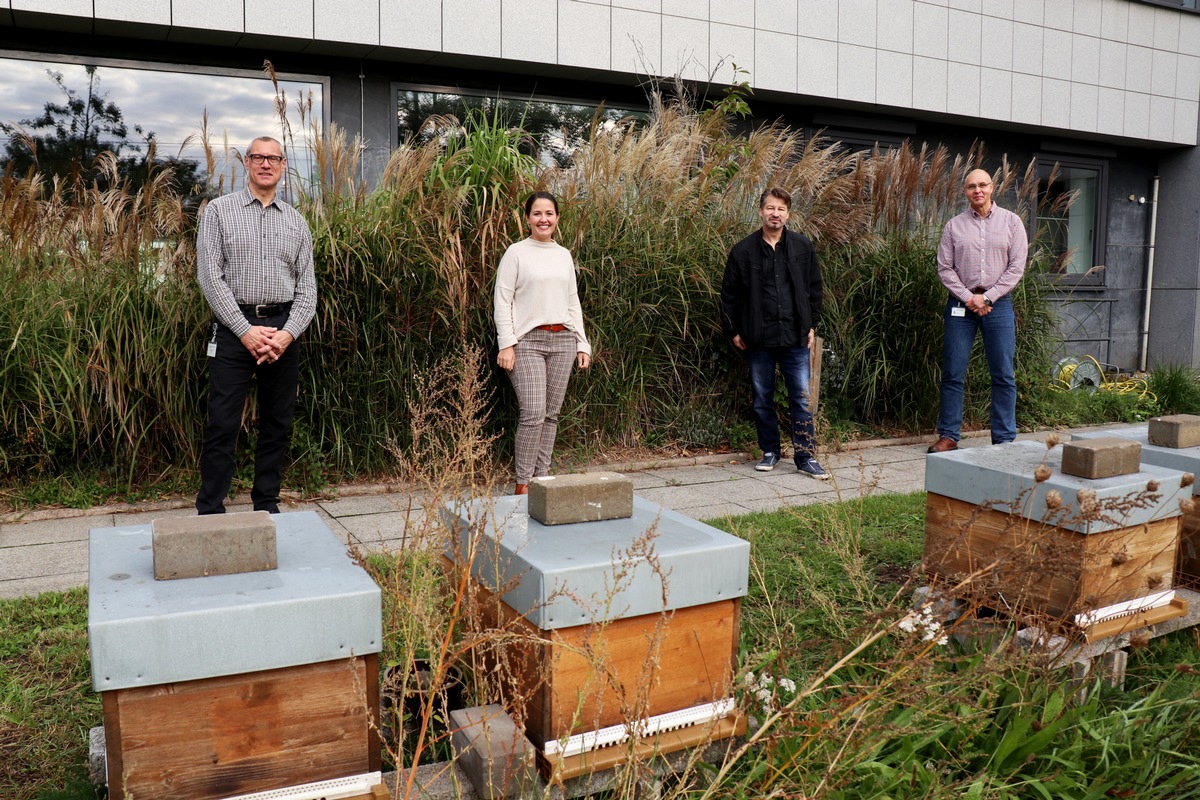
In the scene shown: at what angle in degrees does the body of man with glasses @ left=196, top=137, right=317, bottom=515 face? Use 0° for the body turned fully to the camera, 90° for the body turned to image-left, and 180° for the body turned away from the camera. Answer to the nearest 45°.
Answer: approximately 0°

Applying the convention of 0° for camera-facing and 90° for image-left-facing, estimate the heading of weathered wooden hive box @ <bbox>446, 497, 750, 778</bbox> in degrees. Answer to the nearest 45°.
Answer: approximately 315°

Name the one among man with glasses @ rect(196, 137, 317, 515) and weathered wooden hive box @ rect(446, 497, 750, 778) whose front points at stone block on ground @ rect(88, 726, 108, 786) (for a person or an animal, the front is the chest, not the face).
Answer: the man with glasses

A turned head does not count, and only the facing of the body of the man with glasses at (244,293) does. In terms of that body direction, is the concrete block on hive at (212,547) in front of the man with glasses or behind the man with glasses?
in front

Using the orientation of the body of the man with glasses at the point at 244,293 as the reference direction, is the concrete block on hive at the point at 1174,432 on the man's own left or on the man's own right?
on the man's own left

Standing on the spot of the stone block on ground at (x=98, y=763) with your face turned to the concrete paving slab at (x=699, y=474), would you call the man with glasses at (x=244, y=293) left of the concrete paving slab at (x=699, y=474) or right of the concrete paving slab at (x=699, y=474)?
left

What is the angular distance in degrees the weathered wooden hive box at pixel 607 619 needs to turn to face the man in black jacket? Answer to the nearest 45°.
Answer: approximately 135° to its left

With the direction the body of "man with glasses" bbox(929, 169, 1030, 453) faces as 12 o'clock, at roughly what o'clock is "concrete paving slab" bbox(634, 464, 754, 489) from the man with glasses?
The concrete paving slab is roughly at 2 o'clock from the man with glasses.

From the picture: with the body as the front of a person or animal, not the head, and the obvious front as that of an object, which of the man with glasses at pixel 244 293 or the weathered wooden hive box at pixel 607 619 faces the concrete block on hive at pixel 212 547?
the man with glasses

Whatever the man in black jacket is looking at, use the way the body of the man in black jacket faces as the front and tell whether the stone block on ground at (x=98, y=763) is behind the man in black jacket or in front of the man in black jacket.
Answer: in front
